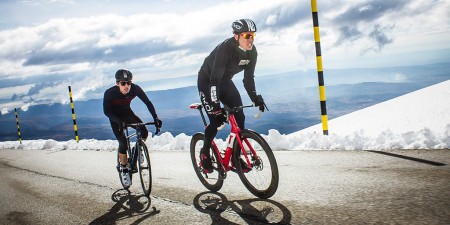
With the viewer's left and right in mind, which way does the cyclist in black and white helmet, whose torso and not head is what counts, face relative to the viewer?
facing the viewer and to the right of the viewer

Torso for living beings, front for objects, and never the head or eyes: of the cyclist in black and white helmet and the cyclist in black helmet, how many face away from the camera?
0

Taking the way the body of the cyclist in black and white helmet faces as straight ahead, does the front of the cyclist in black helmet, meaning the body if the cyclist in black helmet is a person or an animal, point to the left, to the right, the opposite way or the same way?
the same way

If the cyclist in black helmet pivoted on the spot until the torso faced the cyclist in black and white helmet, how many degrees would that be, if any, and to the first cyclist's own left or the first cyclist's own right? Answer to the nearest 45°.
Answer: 0° — they already face them

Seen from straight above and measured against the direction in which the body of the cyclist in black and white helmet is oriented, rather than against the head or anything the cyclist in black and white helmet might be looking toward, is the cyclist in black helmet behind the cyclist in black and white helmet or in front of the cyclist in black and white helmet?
behind
